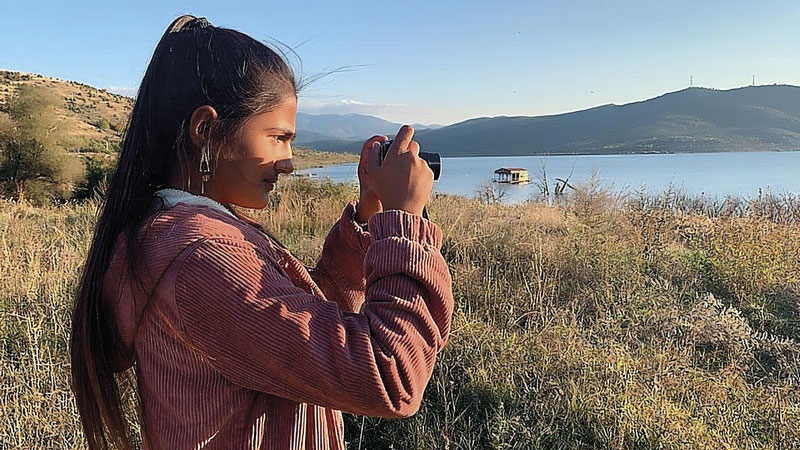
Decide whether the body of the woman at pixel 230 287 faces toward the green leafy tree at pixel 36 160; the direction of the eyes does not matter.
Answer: no

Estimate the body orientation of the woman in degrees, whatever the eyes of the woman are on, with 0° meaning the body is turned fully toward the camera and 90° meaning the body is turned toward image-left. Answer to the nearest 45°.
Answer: approximately 270°

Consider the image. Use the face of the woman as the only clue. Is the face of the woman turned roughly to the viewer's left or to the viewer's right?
to the viewer's right
